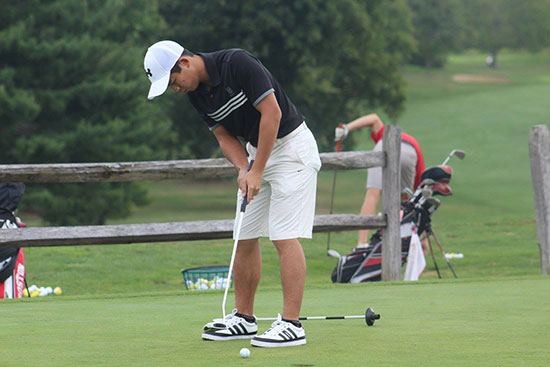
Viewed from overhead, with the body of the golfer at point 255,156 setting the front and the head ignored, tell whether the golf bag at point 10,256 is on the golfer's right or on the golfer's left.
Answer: on the golfer's right

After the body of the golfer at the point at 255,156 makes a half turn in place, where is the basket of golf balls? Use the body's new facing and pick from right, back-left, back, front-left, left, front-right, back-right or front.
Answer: front-left

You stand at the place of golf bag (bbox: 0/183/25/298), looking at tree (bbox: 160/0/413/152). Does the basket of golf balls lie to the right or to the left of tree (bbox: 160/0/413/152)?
right

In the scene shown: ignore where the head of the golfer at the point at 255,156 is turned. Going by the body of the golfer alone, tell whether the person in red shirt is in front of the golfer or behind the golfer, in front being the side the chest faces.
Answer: behind

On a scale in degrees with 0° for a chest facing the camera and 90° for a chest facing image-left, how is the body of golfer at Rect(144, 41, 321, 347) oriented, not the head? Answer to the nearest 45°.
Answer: approximately 45°

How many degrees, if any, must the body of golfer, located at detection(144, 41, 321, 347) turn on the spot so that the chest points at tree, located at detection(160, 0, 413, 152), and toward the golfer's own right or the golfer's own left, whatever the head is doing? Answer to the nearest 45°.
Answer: approximately 135° to the golfer's own right

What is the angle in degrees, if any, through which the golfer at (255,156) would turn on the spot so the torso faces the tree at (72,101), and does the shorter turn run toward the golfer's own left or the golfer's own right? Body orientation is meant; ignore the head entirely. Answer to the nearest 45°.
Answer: approximately 135° to the golfer's own right
